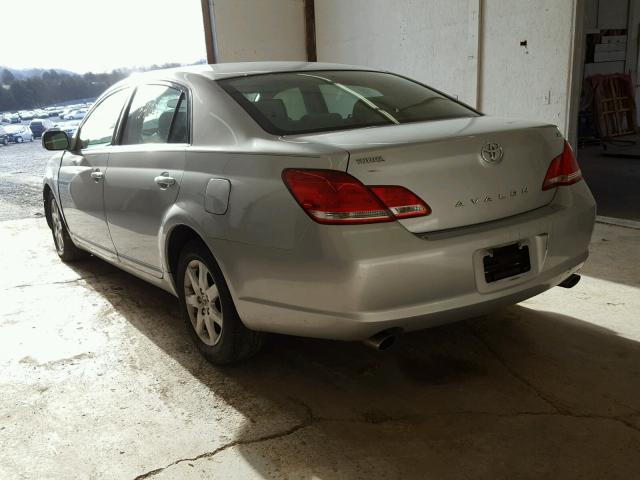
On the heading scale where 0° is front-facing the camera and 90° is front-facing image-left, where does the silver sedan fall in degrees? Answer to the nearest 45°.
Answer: approximately 135°

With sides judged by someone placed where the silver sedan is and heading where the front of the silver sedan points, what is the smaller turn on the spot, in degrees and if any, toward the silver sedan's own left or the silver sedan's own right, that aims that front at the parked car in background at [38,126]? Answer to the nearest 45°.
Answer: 0° — it already faces it

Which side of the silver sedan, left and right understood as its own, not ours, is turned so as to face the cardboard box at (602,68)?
right

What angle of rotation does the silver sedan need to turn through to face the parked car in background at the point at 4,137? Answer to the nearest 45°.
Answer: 0° — it already faces it

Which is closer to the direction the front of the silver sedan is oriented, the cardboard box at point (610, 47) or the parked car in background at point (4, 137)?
the parked car in background

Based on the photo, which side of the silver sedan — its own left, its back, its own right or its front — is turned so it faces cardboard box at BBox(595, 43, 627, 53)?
right

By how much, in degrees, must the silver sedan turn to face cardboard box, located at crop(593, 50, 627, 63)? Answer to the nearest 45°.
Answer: approximately 90° to its right
